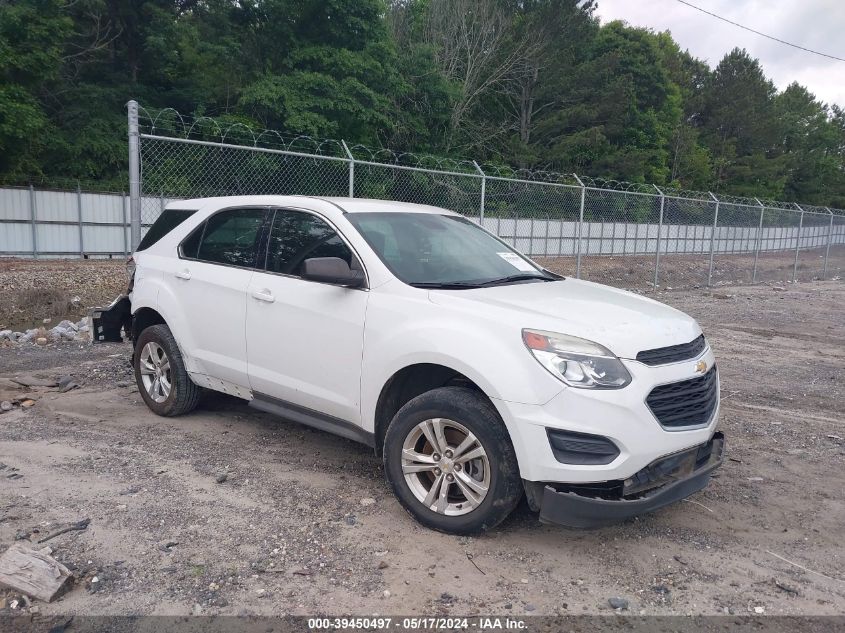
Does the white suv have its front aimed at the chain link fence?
no

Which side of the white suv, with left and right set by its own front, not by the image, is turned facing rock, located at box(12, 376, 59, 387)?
back

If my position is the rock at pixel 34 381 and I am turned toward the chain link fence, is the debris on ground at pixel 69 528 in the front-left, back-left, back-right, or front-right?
back-right

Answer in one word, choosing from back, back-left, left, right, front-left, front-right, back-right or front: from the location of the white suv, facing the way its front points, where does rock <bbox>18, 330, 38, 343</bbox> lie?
back

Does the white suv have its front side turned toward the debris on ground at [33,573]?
no

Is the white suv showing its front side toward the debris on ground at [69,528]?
no
